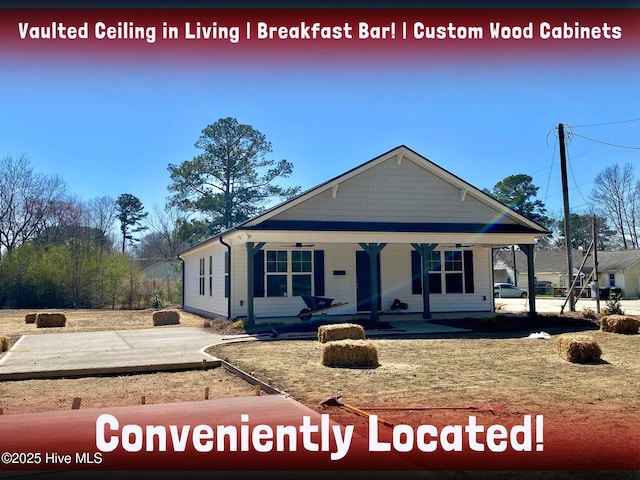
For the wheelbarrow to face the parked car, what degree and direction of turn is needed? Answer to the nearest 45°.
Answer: approximately 135° to its right

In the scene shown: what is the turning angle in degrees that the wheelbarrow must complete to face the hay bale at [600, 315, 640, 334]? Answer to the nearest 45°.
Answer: approximately 180°

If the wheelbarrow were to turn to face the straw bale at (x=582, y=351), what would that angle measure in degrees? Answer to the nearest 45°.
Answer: approximately 135° to its left

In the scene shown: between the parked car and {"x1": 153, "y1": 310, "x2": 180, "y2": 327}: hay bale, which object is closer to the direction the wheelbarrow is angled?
the hay bale

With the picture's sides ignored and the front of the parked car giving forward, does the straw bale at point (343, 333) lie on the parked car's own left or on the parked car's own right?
on the parked car's own right

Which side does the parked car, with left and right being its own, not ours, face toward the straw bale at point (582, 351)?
right

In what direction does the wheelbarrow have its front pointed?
to the viewer's left
